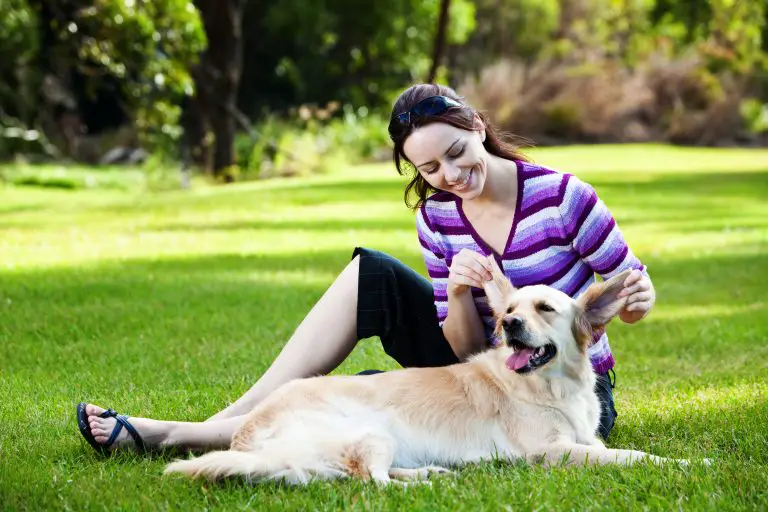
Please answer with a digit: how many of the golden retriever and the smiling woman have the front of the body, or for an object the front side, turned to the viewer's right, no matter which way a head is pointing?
1

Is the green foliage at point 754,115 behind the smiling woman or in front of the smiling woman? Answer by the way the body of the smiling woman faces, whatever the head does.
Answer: behind

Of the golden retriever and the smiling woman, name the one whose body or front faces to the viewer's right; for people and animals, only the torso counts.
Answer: the golden retriever

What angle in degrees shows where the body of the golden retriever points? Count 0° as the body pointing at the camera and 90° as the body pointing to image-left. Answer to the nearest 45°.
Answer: approximately 270°

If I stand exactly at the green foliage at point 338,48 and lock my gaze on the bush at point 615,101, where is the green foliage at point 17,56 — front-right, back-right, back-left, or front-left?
back-right

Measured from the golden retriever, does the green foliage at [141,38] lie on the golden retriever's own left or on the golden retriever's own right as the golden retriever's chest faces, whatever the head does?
on the golden retriever's own left

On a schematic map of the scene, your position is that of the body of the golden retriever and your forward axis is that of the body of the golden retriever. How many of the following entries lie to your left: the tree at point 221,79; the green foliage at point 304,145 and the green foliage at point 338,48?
3

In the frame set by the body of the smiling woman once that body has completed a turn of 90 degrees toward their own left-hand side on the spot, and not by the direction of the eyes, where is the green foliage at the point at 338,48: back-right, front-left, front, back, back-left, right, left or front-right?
back-left

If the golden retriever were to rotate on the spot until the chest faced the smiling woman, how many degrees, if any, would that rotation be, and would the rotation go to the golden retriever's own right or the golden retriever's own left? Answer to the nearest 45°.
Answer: approximately 90° to the golden retriever's own left

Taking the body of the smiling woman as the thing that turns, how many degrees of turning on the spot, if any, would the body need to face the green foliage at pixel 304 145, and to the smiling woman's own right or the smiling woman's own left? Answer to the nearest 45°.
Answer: approximately 135° to the smiling woman's own right
